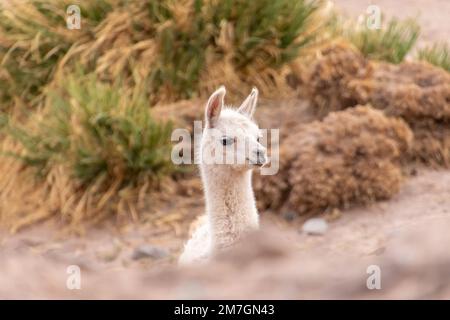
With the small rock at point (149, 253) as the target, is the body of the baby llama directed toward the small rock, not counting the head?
no

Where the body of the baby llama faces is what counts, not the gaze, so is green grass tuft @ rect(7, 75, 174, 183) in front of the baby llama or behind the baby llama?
behind

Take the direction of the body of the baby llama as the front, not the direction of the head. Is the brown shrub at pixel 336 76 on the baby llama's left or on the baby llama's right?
on the baby llama's left

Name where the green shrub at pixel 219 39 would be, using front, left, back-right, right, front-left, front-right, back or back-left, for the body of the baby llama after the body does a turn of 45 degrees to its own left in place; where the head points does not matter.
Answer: left

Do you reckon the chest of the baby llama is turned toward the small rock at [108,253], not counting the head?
no

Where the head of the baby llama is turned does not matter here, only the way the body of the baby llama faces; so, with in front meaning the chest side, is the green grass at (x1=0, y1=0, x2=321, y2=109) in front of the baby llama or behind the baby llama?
behind

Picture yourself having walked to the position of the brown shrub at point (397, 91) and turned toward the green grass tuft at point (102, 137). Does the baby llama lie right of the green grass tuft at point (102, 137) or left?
left

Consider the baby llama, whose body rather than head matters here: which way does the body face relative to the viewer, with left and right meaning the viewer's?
facing the viewer and to the right of the viewer

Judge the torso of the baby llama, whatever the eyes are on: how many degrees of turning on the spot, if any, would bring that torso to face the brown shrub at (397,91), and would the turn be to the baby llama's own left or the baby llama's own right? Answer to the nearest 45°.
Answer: approximately 90° to the baby llama's own left

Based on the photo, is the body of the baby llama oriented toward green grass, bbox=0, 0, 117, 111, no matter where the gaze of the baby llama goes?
no

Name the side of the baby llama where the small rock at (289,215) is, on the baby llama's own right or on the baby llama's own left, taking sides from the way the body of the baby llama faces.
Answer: on the baby llama's own left
